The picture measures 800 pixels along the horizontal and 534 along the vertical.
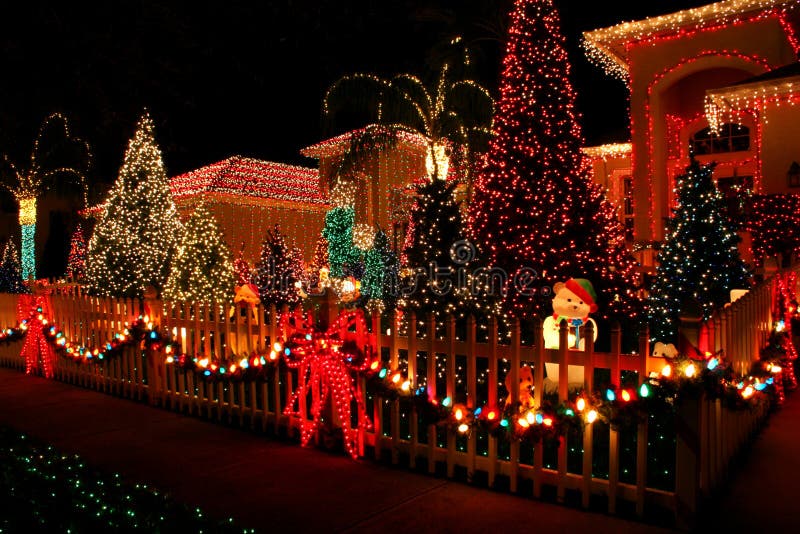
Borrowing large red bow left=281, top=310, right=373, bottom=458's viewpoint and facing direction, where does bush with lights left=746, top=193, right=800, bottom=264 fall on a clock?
The bush with lights is roughly at 8 o'clock from the large red bow.

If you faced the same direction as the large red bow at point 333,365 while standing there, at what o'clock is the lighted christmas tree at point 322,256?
The lighted christmas tree is roughly at 6 o'clock from the large red bow.

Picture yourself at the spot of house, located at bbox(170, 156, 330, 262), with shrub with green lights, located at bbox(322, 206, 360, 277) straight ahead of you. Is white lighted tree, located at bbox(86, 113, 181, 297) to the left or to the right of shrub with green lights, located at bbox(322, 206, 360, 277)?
right

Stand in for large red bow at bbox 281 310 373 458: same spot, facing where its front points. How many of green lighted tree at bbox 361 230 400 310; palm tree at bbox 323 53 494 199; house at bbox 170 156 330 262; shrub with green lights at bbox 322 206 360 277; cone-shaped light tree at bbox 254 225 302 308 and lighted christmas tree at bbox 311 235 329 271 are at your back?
6

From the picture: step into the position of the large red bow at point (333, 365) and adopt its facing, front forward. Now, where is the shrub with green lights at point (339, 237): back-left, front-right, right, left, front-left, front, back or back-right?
back

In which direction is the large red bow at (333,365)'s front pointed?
toward the camera

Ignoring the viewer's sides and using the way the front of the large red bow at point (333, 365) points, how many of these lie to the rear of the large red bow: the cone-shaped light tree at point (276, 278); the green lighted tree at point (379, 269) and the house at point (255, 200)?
3

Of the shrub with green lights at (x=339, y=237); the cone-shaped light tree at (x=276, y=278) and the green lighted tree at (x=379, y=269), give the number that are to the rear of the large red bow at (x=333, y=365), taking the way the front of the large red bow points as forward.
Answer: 3

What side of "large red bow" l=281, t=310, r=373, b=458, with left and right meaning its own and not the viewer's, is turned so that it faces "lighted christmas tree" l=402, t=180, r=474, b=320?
back

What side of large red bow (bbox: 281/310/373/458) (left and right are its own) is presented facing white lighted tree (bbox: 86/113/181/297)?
back

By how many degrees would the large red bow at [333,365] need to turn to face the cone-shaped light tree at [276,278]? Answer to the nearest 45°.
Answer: approximately 180°

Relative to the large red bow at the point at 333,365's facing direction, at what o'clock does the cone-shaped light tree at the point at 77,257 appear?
The cone-shaped light tree is roughly at 5 o'clock from the large red bow.
